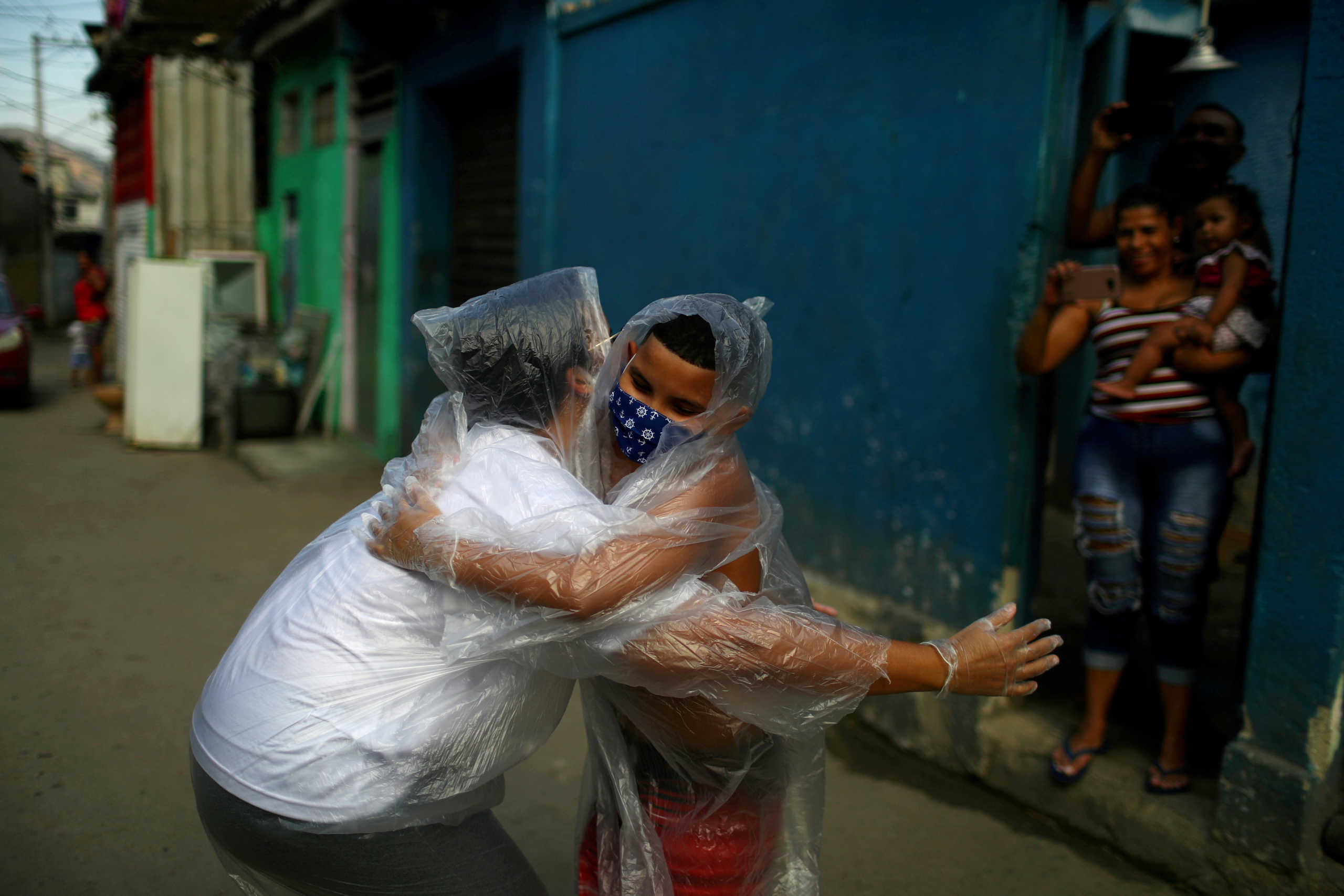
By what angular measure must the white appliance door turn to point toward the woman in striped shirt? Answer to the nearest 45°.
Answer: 0° — it already faces them

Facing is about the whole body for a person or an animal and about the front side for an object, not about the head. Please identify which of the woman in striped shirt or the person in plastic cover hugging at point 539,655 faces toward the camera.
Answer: the woman in striped shirt

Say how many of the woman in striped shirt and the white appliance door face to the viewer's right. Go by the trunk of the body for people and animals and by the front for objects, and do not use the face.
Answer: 0

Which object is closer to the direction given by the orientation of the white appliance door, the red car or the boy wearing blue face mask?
the boy wearing blue face mask

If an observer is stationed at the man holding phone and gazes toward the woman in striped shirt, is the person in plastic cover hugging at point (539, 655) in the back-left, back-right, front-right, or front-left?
front-right

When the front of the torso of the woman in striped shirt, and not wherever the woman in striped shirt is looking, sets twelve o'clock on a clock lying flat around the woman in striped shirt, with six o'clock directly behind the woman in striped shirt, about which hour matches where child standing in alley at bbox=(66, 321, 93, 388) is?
The child standing in alley is roughly at 4 o'clock from the woman in striped shirt.

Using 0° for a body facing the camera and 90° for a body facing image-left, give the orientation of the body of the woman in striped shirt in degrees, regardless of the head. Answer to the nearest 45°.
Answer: approximately 0°

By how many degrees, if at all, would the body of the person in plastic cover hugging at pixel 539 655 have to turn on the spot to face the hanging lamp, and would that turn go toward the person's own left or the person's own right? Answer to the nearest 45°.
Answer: approximately 45° to the person's own left

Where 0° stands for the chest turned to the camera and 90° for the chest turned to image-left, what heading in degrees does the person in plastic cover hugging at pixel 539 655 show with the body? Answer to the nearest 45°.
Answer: approximately 270°
